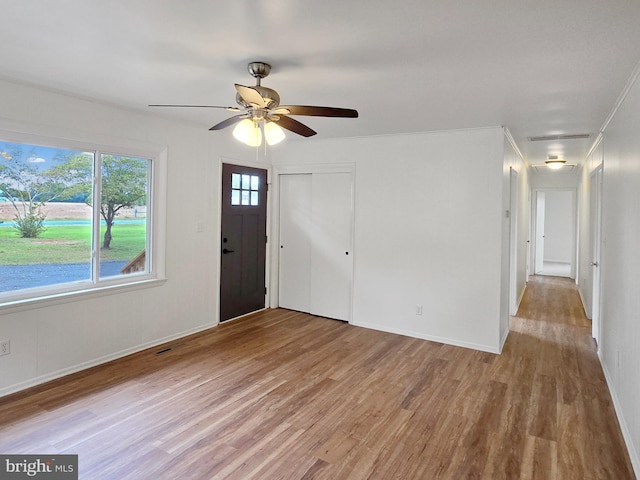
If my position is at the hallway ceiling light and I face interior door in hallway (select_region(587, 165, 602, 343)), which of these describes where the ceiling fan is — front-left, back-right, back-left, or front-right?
front-right

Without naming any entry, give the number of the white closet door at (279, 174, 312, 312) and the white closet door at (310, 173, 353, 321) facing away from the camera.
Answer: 0

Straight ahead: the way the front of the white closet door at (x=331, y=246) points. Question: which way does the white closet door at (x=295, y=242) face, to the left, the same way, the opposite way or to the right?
the same way

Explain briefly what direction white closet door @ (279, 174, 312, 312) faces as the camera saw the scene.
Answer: facing the viewer and to the left of the viewer

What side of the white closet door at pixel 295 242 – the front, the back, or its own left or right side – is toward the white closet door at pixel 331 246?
left

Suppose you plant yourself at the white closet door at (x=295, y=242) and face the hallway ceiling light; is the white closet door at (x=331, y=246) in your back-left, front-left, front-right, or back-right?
front-right

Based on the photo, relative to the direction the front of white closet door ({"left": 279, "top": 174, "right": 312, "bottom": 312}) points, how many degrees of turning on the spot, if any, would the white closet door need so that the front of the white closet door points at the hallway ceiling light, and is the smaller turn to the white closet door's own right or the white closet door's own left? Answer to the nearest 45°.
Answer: approximately 135° to the white closet door's own left

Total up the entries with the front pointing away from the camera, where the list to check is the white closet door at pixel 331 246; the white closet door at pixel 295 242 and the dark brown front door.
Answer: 0
